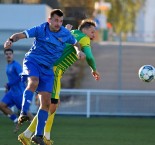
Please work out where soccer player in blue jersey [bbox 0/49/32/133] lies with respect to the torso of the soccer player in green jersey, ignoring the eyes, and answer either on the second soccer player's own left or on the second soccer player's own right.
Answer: on the second soccer player's own left
